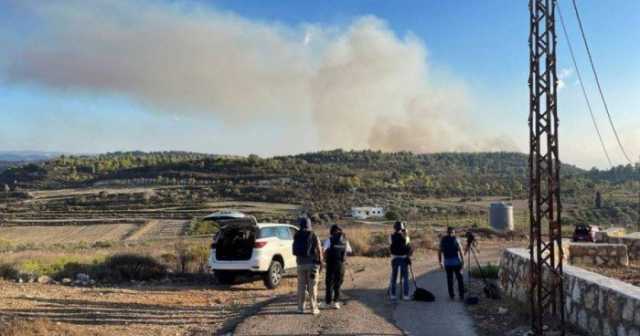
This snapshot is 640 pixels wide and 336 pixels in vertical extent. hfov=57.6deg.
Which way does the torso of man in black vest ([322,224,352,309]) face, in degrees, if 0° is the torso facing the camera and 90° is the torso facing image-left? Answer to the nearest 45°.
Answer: approximately 180°

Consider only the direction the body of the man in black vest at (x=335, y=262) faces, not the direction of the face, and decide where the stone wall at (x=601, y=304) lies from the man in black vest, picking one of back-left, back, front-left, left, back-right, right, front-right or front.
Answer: back-right

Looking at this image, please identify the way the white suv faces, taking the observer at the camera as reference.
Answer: facing away from the viewer and to the right of the viewer

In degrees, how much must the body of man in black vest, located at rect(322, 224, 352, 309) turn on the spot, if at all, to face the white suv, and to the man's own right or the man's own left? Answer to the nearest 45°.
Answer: approximately 45° to the man's own left

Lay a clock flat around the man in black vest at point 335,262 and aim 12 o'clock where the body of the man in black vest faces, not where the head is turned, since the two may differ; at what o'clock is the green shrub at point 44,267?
The green shrub is roughly at 10 o'clock from the man in black vest.

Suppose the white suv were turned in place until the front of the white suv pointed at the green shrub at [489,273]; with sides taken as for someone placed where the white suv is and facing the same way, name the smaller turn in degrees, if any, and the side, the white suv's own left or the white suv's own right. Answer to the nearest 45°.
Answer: approximately 45° to the white suv's own right

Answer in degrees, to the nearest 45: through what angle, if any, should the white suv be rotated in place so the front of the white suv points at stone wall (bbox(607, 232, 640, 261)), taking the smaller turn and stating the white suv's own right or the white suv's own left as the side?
approximately 45° to the white suv's own right

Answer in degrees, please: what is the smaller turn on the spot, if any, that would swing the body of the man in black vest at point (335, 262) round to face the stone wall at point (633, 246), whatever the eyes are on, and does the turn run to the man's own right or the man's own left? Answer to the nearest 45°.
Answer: approximately 45° to the man's own right

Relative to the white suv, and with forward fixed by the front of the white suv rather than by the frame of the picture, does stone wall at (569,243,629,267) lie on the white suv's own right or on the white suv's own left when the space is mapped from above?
on the white suv's own right

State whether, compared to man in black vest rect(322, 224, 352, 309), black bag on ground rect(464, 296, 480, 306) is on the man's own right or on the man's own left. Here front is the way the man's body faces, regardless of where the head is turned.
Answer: on the man's own right
